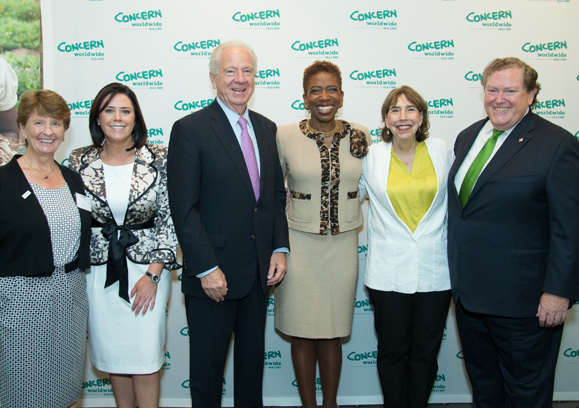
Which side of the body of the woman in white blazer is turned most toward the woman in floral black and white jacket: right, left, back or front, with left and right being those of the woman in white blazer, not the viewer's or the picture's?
right

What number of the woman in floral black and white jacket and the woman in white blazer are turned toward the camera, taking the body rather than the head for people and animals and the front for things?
2

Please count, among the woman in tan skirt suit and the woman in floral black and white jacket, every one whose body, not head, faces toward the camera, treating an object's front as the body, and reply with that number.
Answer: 2

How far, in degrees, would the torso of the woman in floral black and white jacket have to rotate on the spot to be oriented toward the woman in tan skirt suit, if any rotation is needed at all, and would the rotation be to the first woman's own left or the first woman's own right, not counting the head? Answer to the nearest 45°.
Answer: approximately 90° to the first woman's own left

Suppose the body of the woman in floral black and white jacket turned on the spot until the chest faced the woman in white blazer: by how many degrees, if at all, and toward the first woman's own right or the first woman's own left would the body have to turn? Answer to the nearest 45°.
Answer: approximately 90° to the first woman's own left

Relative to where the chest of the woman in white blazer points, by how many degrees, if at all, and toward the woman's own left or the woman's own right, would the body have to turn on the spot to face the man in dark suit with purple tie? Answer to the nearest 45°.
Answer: approximately 45° to the woman's own right
